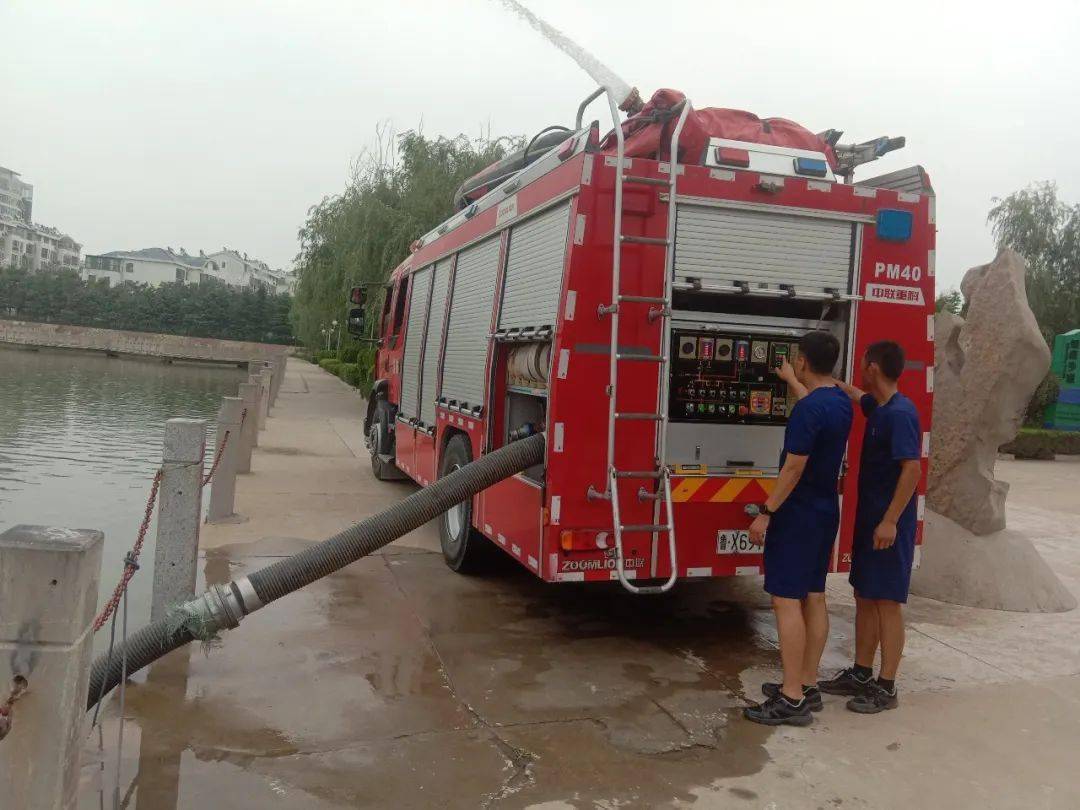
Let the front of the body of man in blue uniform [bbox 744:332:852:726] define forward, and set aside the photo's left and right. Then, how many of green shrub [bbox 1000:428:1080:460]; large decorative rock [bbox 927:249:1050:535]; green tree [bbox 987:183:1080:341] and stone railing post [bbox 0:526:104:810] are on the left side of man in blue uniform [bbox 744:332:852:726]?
1

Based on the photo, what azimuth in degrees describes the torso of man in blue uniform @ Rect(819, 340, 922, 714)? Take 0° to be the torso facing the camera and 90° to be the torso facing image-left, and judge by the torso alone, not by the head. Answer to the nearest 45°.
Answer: approximately 90°

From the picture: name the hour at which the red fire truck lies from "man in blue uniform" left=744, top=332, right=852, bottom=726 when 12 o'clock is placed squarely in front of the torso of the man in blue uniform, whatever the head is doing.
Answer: The red fire truck is roughly at 12 o'clock from the man in blue uniform.

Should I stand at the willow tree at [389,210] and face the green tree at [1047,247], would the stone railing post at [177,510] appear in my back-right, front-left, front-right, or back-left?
front-right

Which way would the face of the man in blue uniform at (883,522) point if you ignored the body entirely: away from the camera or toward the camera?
away from the camera

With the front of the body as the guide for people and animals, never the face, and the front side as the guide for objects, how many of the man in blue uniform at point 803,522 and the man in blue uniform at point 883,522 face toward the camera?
0

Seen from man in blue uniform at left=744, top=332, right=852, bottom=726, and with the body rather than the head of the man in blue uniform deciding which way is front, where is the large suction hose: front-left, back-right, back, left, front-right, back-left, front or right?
front-left

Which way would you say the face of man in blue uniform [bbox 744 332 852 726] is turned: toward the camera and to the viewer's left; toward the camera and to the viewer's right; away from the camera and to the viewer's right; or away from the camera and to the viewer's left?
away from the camera and to the viewer's left

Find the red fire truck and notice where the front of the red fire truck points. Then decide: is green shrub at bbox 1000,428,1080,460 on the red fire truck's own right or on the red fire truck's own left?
on the red fire truck's own right

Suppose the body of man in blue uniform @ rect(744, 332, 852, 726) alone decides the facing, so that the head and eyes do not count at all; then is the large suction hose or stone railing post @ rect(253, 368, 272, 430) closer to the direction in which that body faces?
the stone railing post

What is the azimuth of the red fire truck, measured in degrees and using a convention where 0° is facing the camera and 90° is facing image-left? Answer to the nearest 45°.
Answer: approximately 135°

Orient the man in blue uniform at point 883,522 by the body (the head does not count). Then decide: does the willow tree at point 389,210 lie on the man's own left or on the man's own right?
on the man's own right

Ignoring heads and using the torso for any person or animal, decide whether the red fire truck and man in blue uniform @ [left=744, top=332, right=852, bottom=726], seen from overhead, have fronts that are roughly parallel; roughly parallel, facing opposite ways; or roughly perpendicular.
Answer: roughly parallel

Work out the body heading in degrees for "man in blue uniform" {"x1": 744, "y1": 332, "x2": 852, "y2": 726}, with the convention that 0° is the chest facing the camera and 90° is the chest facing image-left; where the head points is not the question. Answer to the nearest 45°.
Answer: approximately 135°
